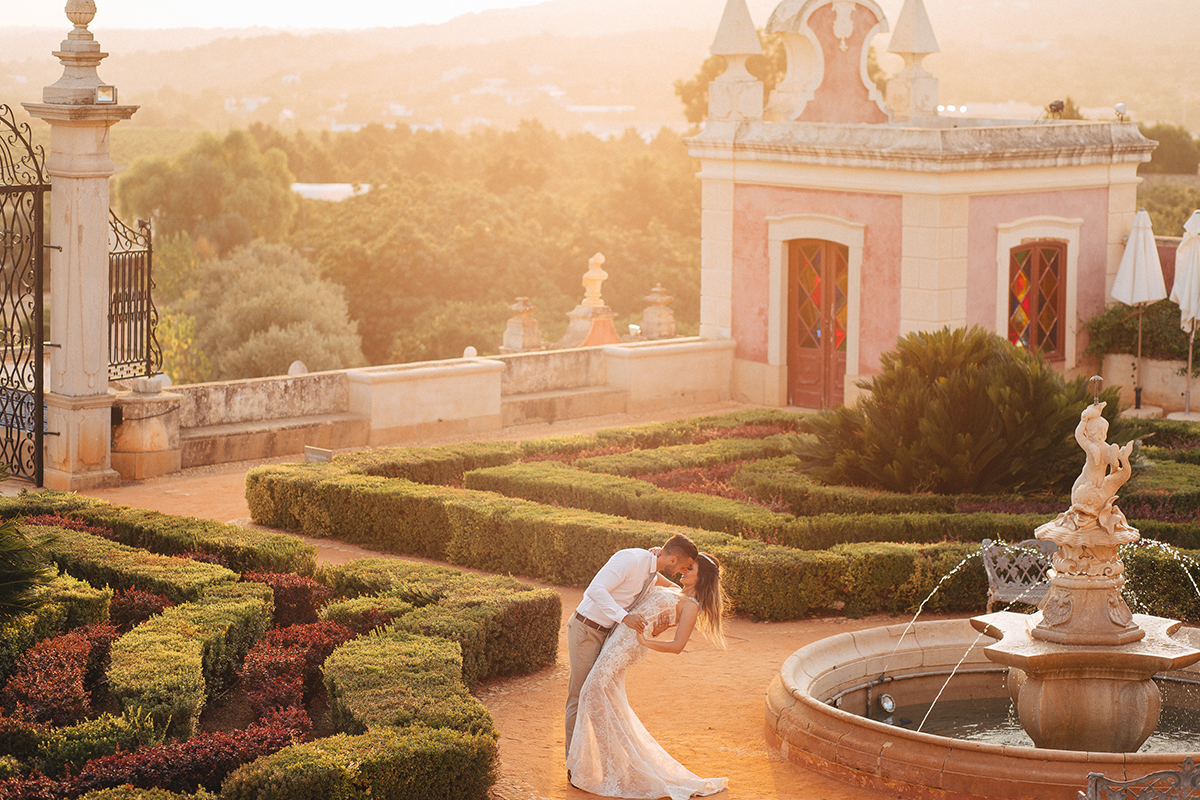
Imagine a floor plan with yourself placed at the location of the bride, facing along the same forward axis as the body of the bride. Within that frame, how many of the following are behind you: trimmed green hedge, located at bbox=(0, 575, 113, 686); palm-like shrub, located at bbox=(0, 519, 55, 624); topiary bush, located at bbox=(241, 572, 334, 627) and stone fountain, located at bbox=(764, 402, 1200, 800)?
1

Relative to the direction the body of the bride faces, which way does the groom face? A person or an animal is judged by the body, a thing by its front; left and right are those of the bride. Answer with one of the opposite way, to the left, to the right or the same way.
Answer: the opposite way

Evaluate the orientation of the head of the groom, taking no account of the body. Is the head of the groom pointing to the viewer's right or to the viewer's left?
to the viewer's right

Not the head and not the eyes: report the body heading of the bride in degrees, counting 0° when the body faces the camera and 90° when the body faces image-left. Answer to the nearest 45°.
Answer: approximately 90°

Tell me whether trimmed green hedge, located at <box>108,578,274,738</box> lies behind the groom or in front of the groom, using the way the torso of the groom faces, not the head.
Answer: behind

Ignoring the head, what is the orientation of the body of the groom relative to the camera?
to the viewer's right

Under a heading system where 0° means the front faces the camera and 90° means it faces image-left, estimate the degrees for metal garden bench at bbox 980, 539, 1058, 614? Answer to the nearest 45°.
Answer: approximately 0°

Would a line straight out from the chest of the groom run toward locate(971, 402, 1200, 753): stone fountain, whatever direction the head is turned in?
yes

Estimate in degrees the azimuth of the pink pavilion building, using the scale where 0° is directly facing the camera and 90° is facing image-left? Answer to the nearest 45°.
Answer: approximately 45°
